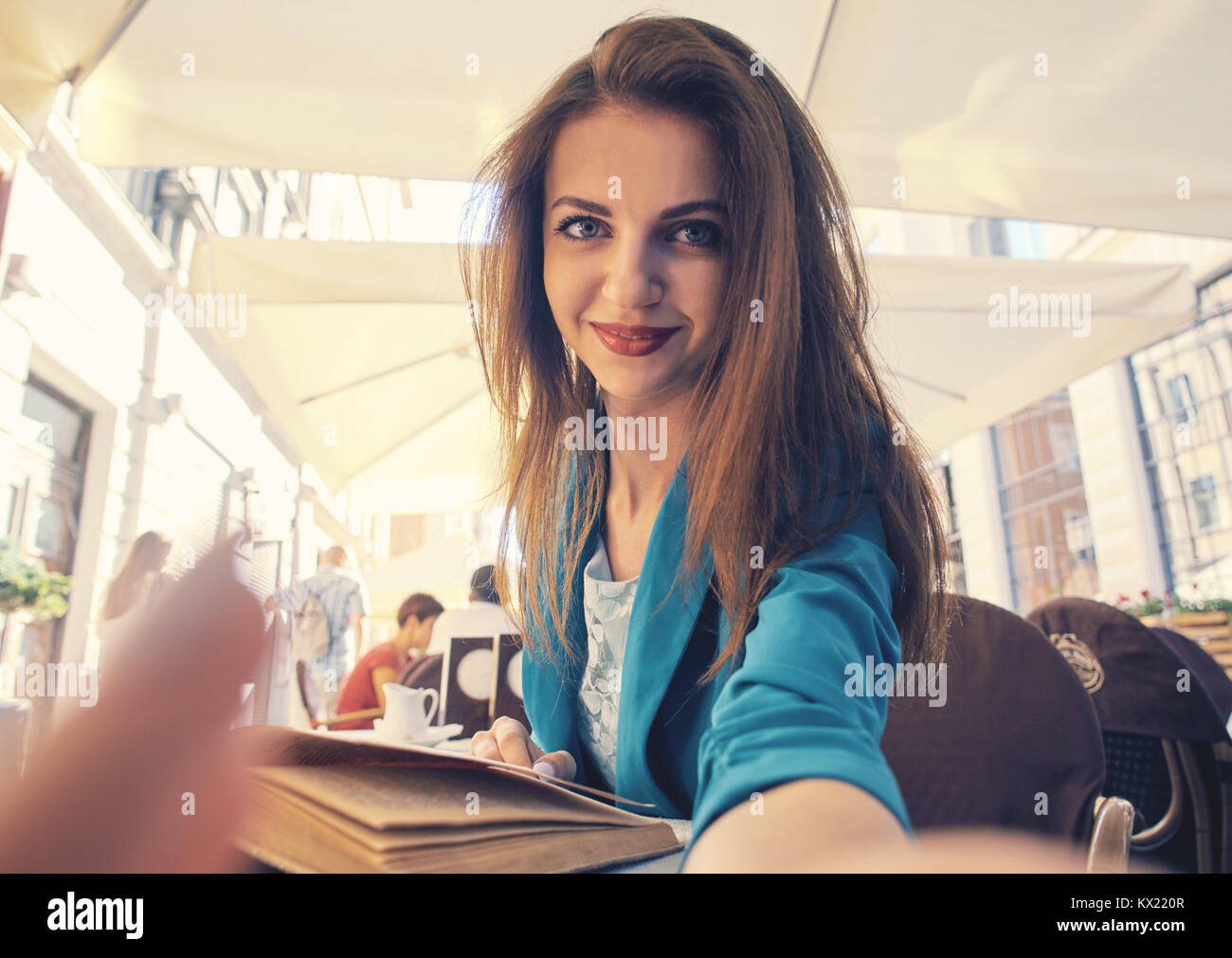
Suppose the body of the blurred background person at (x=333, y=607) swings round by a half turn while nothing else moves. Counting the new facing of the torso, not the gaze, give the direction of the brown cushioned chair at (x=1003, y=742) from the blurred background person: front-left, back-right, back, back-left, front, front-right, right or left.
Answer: front

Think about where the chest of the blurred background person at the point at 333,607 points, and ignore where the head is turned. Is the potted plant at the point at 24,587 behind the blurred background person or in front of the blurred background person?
behind

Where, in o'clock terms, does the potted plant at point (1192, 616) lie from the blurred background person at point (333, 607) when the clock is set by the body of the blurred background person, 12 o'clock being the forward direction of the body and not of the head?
The potted plant is roughly at 4 o'clock from the blurred background person.

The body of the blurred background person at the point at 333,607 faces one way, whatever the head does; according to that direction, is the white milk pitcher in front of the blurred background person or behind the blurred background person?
behind

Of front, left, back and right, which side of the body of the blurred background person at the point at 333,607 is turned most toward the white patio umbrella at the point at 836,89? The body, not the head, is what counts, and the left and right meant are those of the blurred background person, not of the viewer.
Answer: back

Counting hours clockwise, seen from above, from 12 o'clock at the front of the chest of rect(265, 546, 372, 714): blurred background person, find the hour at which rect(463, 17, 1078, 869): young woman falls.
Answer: The young woman is roughly at 6 o'clock from the blurred background person.

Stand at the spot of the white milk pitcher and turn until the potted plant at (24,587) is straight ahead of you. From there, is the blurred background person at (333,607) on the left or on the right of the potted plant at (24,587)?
right

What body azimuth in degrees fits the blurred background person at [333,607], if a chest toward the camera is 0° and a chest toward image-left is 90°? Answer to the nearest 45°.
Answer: approximately 180°

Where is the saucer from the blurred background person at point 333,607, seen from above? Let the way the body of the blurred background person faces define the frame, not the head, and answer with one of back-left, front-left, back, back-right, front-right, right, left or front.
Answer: back
